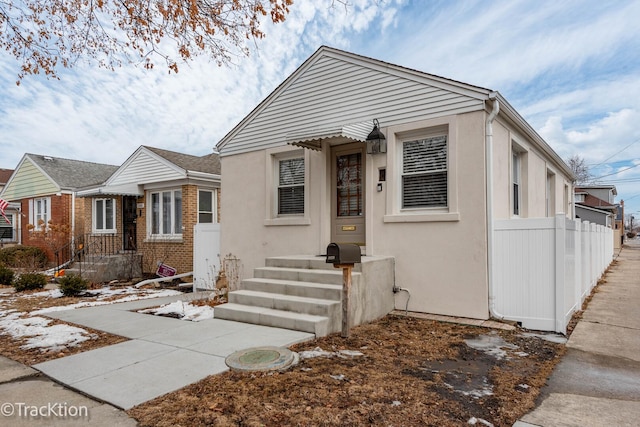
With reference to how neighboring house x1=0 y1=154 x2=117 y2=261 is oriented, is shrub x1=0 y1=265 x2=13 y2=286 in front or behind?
in front

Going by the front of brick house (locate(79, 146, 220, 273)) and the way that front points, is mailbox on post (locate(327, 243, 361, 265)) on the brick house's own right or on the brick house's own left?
on the brick house's own left

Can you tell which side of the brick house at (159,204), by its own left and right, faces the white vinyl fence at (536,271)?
left

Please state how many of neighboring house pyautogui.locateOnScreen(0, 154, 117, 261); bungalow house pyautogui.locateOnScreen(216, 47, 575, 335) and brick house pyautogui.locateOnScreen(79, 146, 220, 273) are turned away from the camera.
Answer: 0

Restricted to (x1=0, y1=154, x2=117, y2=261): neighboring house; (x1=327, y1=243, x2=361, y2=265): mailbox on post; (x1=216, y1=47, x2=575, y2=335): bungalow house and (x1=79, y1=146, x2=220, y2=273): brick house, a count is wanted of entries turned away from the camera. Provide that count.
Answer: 0

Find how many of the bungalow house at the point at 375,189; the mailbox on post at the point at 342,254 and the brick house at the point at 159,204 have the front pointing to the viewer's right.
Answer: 0

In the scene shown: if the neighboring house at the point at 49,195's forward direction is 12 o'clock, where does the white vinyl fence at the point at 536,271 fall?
The white vinyl fence is roughly at 10 o'clock from the neighboring house.

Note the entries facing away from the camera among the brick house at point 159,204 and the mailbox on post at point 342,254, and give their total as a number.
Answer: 0

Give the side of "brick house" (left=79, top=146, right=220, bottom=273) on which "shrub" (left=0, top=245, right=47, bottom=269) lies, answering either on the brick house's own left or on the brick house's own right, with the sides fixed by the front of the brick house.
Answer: on the brick house's own right

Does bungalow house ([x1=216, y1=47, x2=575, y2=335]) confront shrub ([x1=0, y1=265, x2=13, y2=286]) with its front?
no

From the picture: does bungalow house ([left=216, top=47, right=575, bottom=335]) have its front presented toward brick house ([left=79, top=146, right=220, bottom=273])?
no

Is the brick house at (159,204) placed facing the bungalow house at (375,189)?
no

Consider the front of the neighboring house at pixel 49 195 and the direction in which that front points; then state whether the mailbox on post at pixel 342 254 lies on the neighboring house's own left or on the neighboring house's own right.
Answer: on the neighboring house's own left

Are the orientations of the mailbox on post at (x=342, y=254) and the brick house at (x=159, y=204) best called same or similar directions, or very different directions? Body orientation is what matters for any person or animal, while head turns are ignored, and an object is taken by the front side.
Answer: same or similar directions

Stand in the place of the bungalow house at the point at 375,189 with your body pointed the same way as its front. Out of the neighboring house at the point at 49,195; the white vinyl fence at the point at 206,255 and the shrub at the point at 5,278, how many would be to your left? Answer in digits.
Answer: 0

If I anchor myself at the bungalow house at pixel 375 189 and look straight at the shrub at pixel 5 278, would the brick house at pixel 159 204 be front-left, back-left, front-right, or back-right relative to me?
front-right

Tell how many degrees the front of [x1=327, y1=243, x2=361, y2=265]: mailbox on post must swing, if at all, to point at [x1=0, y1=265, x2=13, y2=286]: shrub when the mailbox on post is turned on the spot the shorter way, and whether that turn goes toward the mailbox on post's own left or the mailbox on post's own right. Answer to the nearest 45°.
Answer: approximately 90° to the mailbox on post's own right

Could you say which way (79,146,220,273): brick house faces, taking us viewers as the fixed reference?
facing the viewer and to the left of the viewer

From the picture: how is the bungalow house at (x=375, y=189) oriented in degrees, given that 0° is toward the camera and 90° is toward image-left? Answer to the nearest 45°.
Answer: approximately 45°

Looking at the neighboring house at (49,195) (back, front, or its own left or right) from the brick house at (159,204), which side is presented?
left

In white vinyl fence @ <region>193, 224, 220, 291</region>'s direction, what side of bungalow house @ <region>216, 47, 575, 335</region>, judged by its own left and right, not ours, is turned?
right
